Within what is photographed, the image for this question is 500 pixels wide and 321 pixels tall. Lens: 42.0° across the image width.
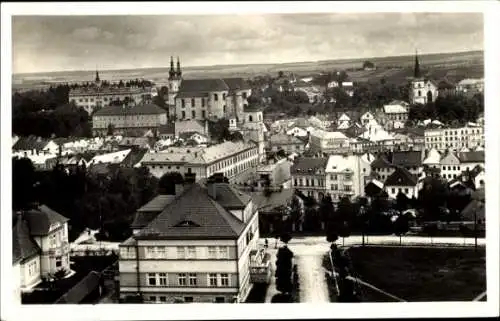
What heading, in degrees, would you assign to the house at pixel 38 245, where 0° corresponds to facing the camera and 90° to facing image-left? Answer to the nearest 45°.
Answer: approximately 315°
